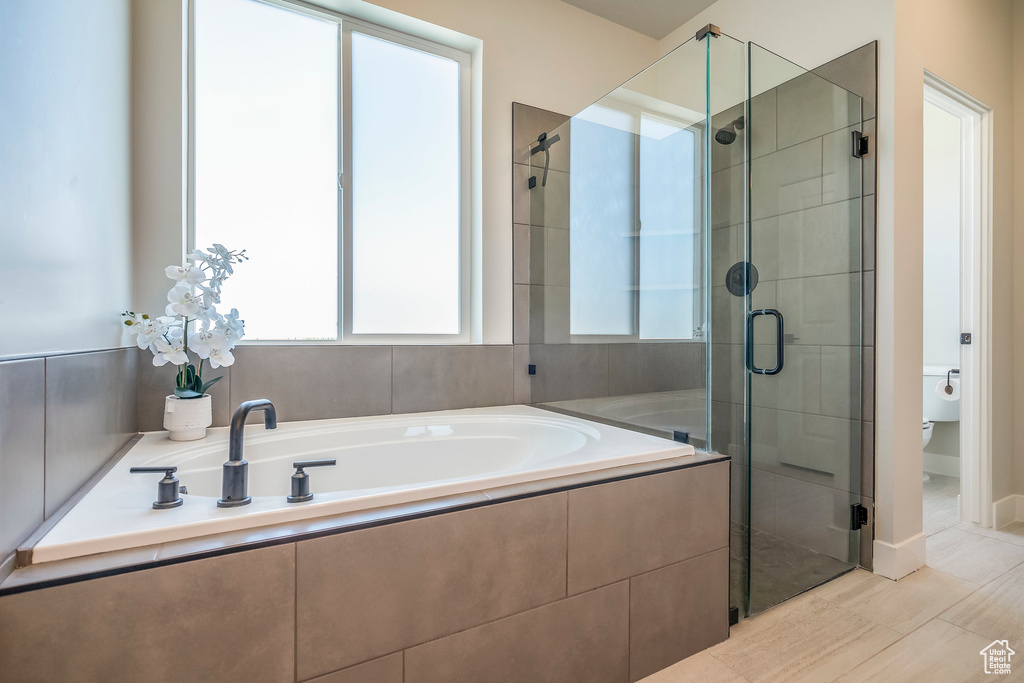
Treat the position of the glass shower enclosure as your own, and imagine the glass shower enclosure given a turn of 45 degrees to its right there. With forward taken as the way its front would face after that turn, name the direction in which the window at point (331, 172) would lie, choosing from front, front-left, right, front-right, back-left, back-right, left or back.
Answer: right

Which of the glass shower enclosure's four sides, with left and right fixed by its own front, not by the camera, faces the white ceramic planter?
right

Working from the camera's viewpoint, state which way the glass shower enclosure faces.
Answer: facing the viewer and to the right of the viewer

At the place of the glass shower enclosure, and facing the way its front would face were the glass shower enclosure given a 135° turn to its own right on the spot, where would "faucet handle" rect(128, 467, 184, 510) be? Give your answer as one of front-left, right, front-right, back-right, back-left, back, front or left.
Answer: front-left

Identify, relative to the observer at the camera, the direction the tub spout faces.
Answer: facing away from the viewer and to the right of the viewer

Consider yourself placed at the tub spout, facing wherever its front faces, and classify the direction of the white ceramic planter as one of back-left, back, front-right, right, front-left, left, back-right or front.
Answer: front-left

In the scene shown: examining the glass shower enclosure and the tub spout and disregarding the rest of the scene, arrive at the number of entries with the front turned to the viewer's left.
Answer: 0

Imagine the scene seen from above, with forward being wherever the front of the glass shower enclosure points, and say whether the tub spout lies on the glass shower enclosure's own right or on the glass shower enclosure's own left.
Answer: on the glass shower enclosure's own right
